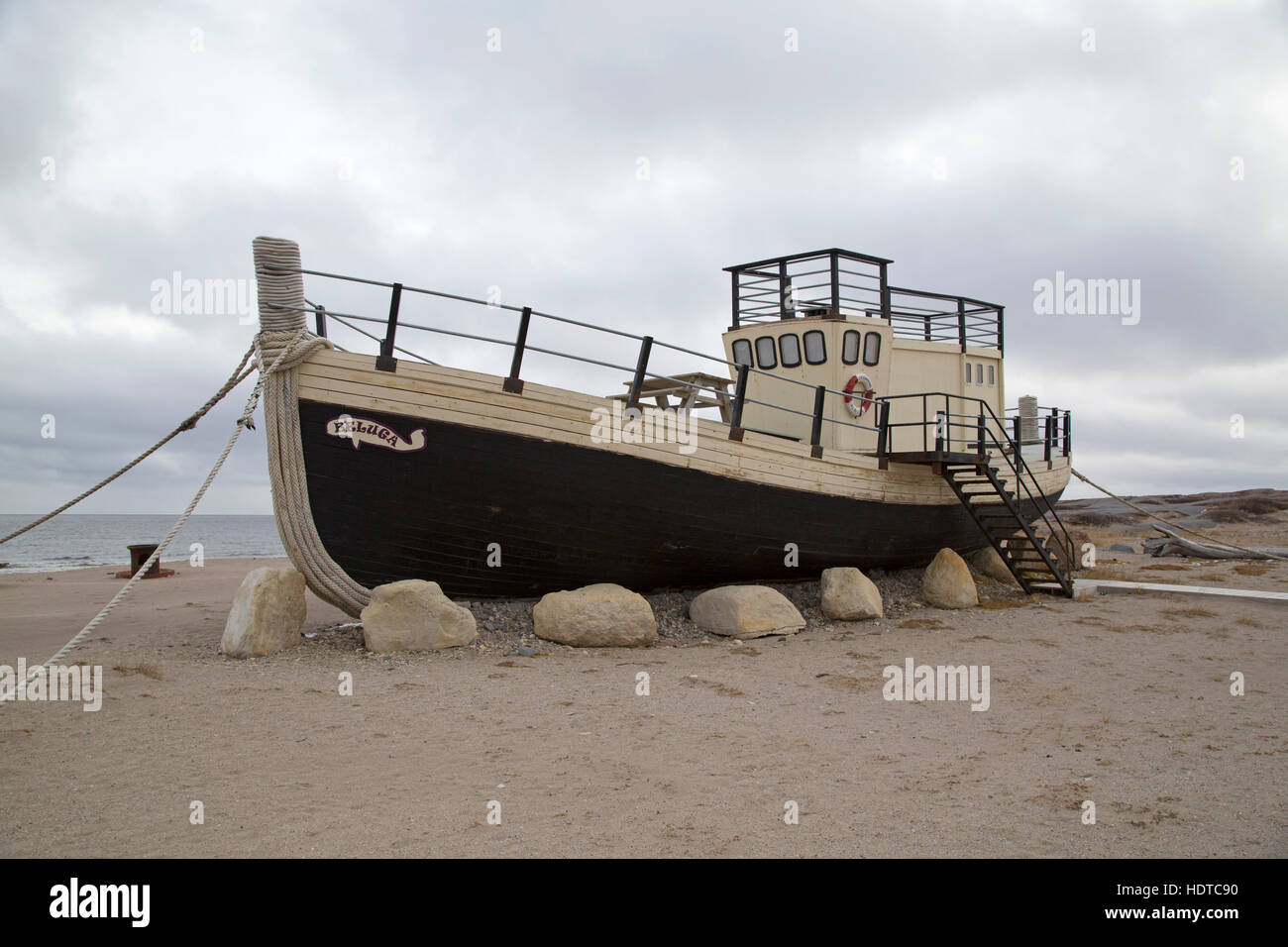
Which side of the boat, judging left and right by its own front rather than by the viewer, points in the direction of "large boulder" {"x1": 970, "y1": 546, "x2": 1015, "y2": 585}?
back

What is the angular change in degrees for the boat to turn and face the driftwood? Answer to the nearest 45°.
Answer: approximately 180°

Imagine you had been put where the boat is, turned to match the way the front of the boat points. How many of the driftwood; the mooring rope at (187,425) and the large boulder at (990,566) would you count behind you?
2

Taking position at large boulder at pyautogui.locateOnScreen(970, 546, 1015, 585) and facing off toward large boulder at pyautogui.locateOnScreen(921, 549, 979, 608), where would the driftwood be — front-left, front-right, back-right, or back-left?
back-left

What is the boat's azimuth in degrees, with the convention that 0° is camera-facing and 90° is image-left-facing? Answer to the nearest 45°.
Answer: approximately 45°

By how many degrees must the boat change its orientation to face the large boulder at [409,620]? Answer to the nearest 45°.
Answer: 0° — it already faces it

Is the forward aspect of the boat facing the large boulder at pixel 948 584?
no

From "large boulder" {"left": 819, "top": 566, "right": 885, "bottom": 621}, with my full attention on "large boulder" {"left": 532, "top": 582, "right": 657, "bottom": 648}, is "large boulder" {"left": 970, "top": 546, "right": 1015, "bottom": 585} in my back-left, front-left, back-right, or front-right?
back-right

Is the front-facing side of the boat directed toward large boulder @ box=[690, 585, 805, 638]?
no
